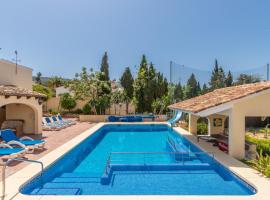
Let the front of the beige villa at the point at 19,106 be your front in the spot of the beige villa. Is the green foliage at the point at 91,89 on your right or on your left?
on your left

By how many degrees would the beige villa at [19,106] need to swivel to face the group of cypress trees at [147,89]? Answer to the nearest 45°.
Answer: approximately 90° to its left

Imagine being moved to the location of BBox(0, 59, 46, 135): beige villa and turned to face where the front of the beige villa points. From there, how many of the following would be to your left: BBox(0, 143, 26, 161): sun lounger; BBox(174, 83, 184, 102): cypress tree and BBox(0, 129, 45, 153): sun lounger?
1

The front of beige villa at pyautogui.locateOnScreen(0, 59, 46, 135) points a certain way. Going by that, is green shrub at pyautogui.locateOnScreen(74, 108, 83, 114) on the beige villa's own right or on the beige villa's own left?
on the beige villa's own left

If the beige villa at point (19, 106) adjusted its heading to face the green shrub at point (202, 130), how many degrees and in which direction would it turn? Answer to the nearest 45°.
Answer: approximately 45° to its left

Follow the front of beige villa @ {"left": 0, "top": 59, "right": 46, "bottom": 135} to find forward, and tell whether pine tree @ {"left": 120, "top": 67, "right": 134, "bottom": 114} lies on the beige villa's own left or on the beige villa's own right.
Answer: on the beige villa's own left

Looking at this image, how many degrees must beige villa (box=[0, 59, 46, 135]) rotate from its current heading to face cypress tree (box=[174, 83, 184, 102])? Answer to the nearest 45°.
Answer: approximately 90° to its left

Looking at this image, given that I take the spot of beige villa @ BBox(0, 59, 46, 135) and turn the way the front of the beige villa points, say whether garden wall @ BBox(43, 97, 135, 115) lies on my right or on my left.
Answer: on my left

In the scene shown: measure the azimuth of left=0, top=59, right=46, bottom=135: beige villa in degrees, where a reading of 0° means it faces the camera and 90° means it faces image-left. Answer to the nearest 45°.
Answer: approximately 315°

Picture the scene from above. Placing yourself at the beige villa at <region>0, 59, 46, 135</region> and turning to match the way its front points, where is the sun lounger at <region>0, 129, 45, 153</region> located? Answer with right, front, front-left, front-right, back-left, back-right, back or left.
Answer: front-right

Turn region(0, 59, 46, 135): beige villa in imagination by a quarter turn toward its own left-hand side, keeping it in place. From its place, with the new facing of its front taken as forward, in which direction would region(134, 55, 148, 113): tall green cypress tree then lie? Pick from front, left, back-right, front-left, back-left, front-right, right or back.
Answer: front

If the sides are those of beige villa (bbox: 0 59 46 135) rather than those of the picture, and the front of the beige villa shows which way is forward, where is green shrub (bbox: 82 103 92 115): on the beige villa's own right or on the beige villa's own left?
on the beige villa's own left

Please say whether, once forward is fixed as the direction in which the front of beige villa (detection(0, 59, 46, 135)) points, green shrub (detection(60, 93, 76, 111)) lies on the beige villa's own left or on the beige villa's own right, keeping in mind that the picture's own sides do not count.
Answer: on the beige villa's own left
